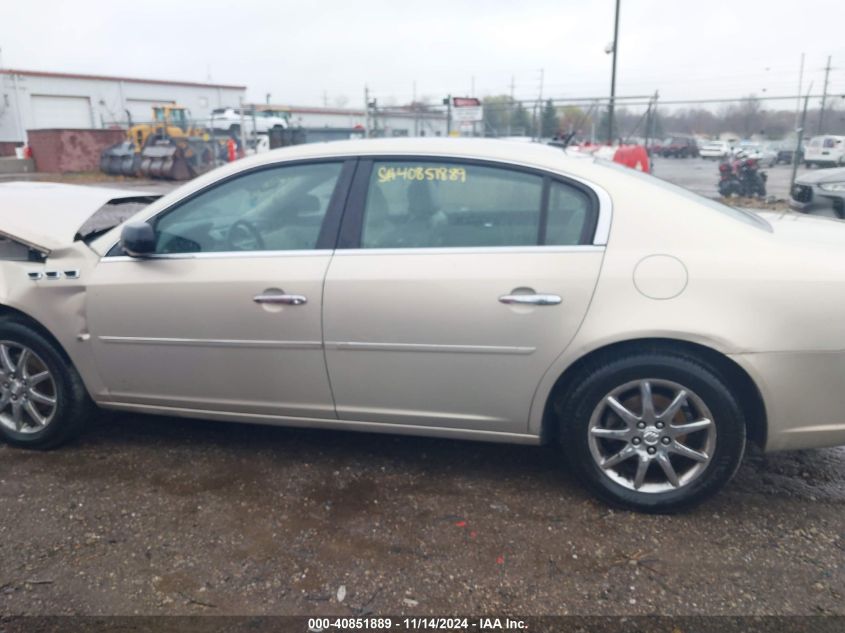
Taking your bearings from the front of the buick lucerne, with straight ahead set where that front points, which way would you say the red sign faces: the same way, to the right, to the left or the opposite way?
to the left

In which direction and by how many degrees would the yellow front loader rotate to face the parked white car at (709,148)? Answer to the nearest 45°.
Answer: approximately 135° to its left

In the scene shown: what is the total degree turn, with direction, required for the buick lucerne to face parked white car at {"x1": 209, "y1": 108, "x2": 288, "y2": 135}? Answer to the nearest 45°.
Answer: approximately 90° to its right

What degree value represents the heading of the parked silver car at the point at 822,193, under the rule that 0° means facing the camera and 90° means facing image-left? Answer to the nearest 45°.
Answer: approximately 45°

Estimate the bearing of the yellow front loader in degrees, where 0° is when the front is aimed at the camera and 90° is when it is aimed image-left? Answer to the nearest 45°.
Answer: approximately 45°

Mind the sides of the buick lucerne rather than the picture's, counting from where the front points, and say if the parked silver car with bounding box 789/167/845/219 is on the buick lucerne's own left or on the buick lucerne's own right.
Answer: on the buick lucerne's own right

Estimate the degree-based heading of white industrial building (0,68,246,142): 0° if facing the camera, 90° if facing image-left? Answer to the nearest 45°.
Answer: approximately 315°

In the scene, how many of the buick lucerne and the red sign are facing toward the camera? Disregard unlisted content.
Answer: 1

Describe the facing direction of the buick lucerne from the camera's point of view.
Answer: facing to the left of the viewer

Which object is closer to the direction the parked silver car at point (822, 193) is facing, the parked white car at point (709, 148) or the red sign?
the red sign
